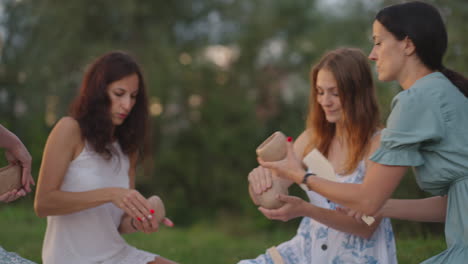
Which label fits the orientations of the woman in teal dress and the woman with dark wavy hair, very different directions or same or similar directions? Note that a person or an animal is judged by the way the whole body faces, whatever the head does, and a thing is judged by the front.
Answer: very different directions

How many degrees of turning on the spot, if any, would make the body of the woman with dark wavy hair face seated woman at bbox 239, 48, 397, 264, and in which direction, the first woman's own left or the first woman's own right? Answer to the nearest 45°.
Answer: approximately 45° to the first woman's own left

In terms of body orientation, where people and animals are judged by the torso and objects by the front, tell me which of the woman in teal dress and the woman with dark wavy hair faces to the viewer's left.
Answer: the woman in teal dress

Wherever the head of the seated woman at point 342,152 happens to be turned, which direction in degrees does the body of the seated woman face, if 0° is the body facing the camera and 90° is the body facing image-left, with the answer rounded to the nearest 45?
approximately 45°

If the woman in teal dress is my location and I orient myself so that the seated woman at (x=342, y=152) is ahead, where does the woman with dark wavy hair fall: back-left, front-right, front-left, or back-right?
front-left

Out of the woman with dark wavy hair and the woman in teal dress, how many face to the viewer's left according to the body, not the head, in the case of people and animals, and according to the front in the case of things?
1

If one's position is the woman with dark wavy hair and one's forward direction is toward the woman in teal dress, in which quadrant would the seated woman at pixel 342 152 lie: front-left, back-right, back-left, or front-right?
front-left

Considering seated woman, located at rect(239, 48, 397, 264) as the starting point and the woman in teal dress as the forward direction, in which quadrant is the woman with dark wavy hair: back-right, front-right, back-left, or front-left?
back-right

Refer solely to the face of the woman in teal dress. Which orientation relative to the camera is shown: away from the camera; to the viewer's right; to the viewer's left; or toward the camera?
to the viewer's left

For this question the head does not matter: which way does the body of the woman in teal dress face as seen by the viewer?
to the viewer's left

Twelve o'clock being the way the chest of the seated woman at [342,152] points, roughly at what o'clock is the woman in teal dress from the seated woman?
The woman in teal dress is roughly at 10 o'clock from the seated woman.

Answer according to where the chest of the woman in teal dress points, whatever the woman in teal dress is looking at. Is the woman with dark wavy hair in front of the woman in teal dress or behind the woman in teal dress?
in front

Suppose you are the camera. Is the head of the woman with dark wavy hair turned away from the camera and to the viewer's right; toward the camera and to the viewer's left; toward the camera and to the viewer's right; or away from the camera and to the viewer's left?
toward the camera and to the viewer's right

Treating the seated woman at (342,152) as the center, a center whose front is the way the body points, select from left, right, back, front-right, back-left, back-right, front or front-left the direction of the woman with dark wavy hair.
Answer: front-right

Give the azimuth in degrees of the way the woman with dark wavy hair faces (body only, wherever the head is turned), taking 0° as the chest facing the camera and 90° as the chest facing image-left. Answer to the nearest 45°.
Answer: approximately 315°
